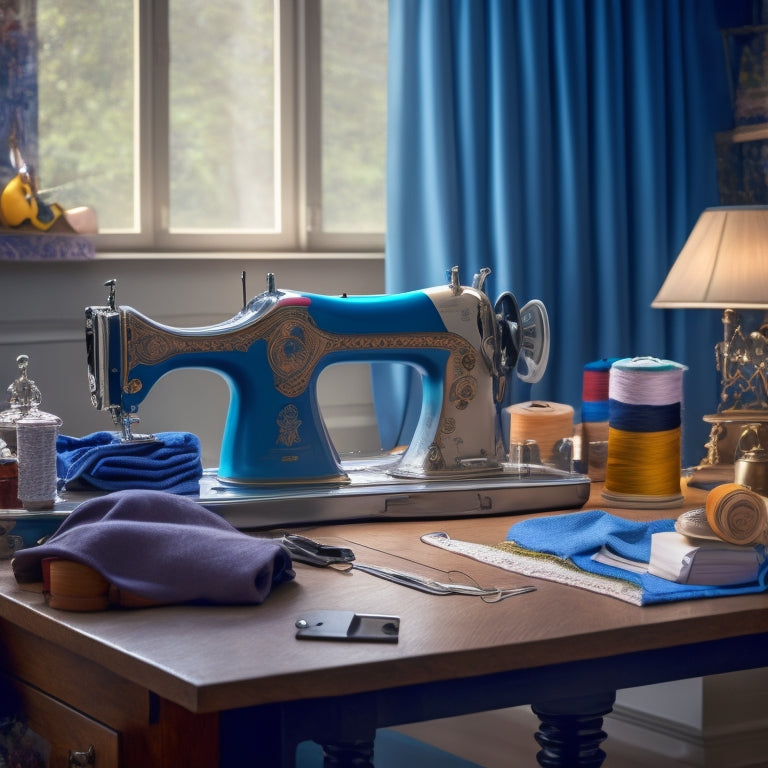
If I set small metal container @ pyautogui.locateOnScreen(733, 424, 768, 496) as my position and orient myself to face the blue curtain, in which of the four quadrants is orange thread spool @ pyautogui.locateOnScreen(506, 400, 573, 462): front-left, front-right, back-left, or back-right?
front-left

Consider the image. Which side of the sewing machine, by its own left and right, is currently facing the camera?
front

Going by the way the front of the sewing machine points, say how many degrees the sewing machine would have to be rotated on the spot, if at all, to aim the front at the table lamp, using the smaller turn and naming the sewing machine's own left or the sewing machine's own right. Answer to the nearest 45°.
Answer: approximately 135° to the sewing machine's own left

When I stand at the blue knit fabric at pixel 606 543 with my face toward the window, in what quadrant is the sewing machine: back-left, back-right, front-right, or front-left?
front-left

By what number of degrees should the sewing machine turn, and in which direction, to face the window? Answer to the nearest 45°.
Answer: approximately 180°

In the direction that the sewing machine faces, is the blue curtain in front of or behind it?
behind

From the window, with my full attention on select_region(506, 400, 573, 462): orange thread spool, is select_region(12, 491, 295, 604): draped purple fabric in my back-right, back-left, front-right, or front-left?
front-right
